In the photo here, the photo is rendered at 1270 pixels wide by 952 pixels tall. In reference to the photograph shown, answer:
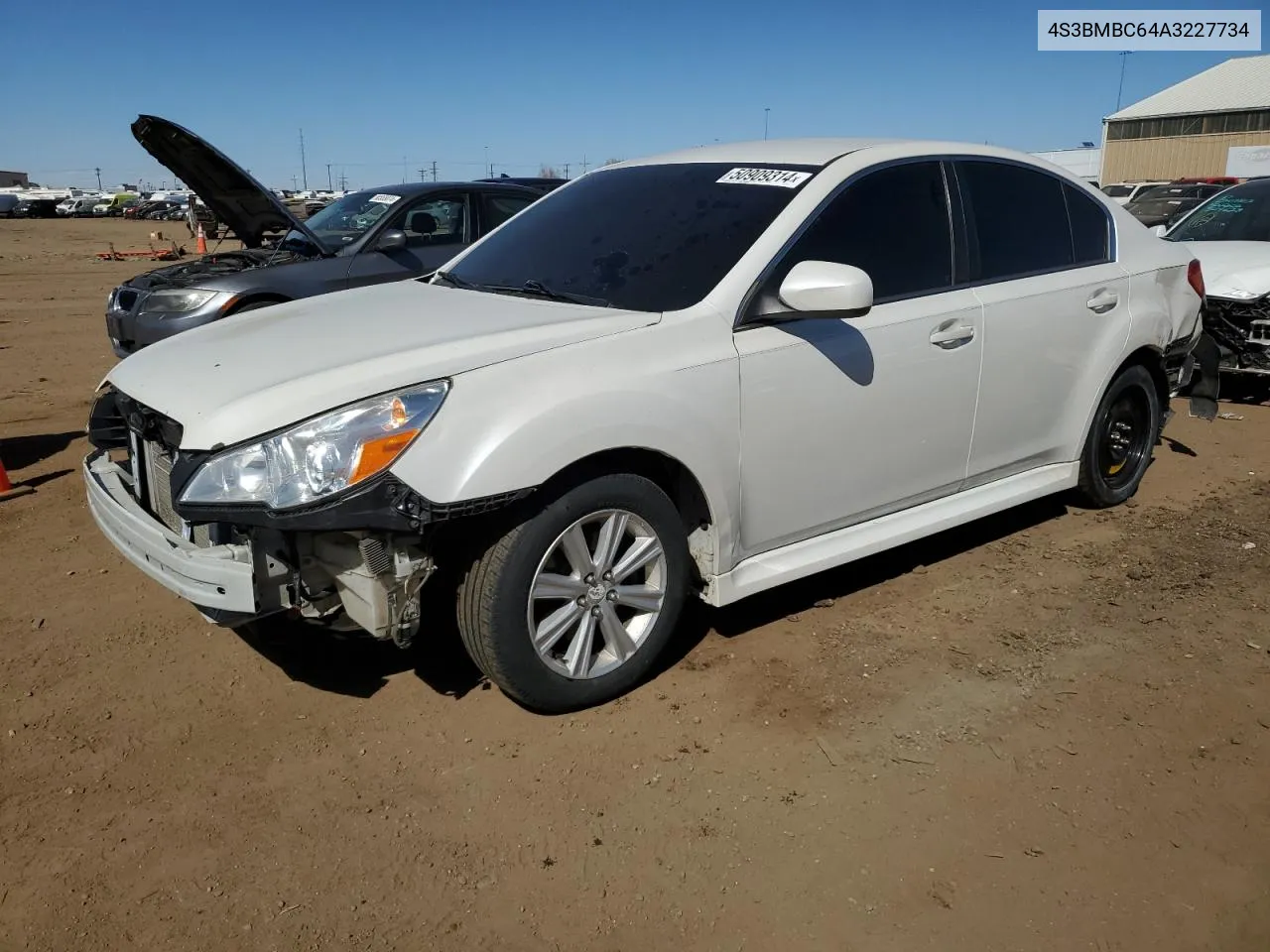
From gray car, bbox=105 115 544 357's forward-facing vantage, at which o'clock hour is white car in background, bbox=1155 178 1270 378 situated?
The white car in background is roughly at 8 o'clock from the gray car.

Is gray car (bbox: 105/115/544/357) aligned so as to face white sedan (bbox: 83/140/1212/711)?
no

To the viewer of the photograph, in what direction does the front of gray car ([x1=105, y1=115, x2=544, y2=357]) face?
facing the viewer and to the left of the viewer

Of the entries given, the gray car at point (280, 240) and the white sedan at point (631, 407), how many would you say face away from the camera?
0

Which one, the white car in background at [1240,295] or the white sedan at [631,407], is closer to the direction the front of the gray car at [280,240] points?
the white sedan

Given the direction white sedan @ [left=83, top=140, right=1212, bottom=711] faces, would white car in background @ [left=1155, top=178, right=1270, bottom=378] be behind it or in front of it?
behind

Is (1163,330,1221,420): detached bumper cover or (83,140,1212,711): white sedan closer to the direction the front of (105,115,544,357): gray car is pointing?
the white sedan

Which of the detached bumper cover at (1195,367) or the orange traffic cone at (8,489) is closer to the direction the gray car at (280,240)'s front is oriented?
the orange traffic cone

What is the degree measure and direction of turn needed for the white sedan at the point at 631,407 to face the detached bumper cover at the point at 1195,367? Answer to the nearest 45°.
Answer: approximately 180°

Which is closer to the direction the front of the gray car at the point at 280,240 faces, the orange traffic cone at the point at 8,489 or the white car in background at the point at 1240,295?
the orange traffic cone

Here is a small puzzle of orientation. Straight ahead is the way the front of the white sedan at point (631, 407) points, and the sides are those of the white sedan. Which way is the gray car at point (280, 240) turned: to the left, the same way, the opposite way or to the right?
the same way

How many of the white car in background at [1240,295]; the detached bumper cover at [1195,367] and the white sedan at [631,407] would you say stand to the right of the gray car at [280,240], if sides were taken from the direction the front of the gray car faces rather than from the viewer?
0

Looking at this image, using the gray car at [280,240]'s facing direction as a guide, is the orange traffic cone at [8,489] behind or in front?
in front
